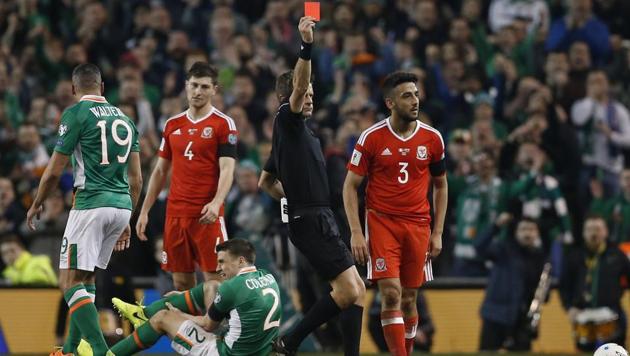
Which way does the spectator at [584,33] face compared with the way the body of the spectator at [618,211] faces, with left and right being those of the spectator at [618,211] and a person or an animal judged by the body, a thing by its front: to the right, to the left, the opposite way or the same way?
the same way

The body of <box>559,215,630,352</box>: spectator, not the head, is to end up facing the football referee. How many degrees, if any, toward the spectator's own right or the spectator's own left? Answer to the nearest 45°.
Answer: approximately 45° to the spectator's own right

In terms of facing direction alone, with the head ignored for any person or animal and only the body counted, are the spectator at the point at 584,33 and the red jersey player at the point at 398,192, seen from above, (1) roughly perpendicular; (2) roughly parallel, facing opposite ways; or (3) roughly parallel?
roughly parallel

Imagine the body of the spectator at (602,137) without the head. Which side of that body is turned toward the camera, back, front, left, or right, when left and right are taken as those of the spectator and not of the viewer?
front

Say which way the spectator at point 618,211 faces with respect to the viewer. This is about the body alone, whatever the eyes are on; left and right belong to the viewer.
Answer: facing the viewer

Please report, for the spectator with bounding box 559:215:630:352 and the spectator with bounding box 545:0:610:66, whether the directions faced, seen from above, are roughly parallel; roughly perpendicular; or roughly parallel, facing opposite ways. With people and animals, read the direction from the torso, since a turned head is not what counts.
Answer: roughly parallel

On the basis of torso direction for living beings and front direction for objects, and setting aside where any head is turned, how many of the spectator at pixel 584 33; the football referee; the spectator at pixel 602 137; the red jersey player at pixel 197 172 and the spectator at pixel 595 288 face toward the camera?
4

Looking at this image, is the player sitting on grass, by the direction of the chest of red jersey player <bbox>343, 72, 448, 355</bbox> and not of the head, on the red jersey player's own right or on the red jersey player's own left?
on the red jersey player's own right

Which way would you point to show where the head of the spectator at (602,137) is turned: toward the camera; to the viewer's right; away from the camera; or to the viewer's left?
toward the camera

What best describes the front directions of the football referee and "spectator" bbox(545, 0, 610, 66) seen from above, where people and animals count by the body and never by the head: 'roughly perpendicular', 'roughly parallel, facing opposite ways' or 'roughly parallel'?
roughly perpendicular

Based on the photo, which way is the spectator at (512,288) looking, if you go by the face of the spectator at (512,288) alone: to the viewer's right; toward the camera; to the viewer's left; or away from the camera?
toward the camera
